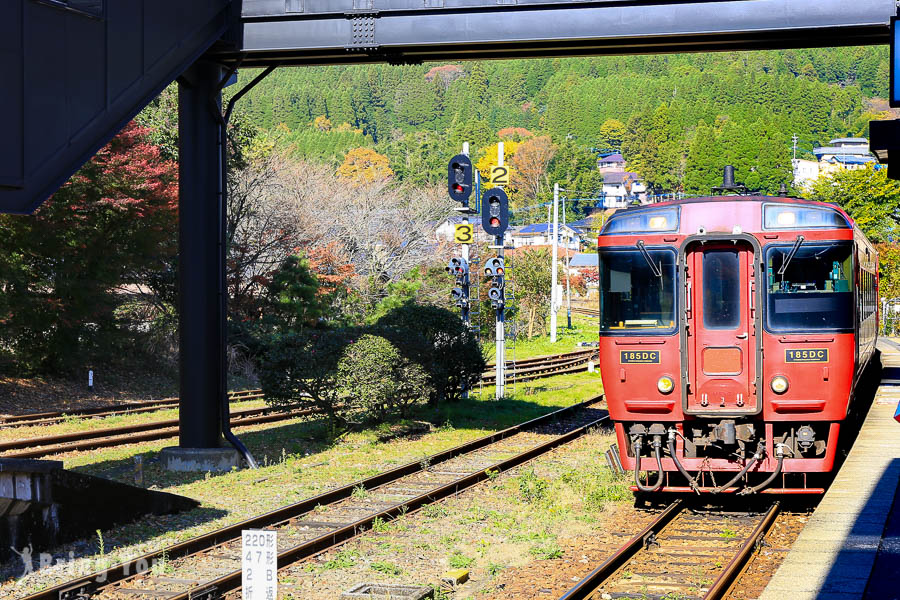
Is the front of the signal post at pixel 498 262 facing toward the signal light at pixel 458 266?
no

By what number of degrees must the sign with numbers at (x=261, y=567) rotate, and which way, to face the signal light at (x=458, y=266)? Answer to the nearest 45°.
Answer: approximately 180°

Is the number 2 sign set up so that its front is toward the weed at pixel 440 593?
yes

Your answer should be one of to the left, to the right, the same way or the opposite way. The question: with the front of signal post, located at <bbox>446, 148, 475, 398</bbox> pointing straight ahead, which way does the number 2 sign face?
the same way

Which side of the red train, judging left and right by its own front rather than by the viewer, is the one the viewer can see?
front

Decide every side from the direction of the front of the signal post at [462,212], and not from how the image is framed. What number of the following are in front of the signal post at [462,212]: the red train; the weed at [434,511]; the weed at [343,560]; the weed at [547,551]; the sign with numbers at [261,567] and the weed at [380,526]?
6

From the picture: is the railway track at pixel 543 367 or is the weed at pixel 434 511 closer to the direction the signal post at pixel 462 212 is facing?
the weed

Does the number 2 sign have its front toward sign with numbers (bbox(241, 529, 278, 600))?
yes

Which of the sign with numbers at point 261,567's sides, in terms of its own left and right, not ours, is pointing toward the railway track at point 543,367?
back

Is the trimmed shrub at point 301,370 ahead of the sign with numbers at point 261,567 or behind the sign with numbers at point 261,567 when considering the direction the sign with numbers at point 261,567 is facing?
behind

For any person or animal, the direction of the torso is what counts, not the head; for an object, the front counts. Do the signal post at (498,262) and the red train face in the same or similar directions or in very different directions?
same or similar directions

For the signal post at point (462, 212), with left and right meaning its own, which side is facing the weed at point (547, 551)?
front

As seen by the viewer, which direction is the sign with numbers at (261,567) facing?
toward the camera
